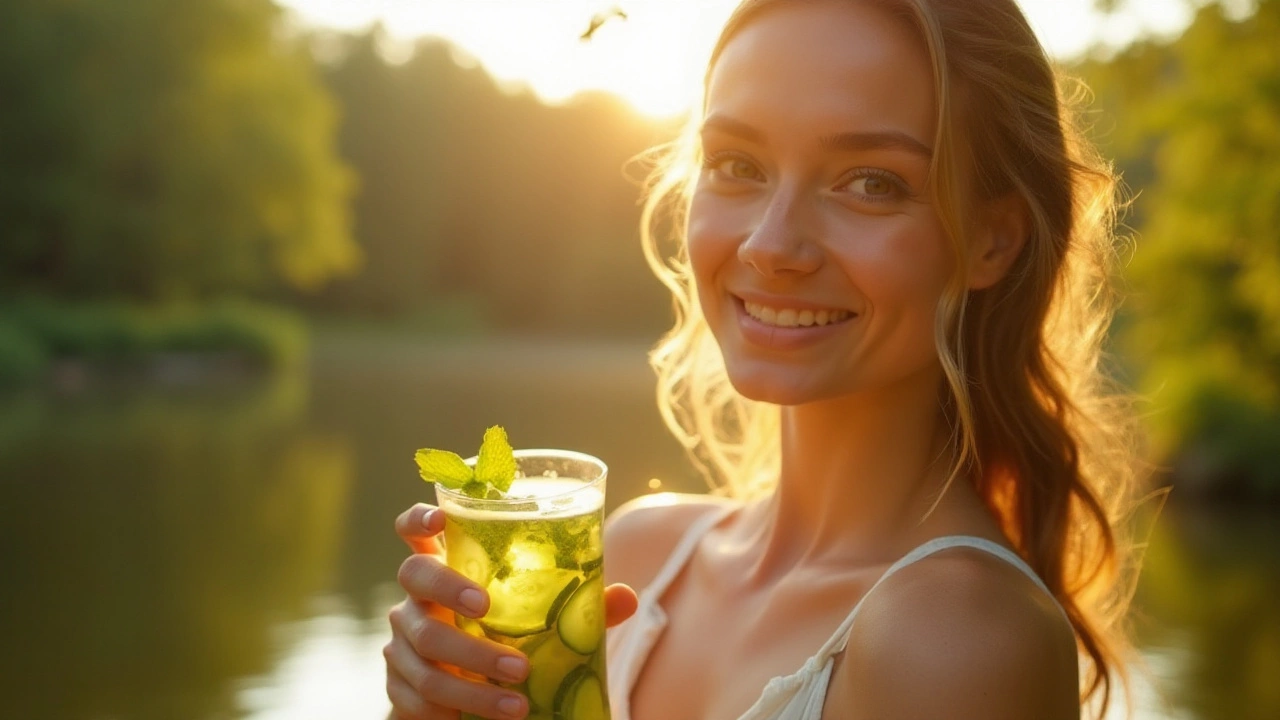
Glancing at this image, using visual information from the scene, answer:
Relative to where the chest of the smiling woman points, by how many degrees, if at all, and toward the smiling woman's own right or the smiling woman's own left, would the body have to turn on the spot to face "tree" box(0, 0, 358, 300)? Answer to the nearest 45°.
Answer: approximately 90° to the smiling woman's own right

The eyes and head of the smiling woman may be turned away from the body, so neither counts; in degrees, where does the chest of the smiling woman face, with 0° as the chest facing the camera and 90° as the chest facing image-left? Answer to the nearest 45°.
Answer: approximately 45°

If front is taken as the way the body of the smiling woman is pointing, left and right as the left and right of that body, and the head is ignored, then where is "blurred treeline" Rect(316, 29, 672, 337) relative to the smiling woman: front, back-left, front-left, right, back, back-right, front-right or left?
back-right

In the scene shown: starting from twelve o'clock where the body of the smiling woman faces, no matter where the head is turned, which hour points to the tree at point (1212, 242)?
The tree is roughly at 5 o'clock from the smiling woman.

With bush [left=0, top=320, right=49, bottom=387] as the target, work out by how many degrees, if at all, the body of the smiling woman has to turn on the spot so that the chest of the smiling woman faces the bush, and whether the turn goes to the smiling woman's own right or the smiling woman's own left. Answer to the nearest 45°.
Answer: approximately 90° to the smiling woman's own right
